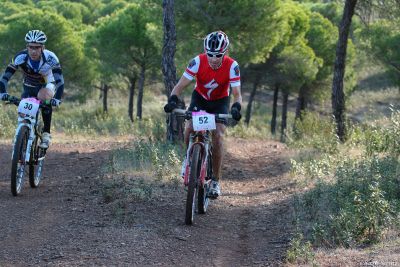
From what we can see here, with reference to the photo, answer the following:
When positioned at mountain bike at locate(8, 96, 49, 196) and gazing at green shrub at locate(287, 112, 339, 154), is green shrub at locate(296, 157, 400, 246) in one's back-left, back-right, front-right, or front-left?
front-right

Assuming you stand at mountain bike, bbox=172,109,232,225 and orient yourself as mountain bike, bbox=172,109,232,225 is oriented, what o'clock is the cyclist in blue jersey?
The cyclist in blue jersey is roughly at 4 o'clock from the mountain bike.

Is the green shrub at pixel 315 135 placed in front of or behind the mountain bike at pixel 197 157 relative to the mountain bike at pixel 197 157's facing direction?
behind

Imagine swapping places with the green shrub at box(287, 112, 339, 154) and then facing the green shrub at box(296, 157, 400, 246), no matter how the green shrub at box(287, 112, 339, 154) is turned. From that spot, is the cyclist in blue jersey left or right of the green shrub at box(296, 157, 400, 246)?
right

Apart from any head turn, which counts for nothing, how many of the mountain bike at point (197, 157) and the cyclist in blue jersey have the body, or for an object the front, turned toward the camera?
2

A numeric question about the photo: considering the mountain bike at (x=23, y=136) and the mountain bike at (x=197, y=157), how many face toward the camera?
2

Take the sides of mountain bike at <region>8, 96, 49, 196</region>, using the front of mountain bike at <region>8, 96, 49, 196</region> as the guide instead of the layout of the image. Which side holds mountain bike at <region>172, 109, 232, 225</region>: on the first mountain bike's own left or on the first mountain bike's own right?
on the first mountain bike's own left

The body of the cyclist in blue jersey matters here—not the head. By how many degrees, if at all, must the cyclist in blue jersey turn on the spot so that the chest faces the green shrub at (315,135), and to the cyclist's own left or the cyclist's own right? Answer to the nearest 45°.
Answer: approximately 135° to the cyclist's own left

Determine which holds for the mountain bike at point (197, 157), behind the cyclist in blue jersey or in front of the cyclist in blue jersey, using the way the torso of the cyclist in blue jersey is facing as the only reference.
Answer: in front

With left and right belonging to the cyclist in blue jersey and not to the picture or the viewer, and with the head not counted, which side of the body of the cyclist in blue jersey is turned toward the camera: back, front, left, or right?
front

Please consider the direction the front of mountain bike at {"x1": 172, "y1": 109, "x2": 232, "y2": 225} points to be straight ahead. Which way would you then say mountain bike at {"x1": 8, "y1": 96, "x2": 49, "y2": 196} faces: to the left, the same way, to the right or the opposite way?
the same way

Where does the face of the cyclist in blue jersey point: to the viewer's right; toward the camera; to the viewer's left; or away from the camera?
toward the camera

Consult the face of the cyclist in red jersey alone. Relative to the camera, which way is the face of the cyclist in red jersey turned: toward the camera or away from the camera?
toward the camera

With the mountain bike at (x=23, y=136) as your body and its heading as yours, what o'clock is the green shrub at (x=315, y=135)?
The green shrub is roughly at 8 o'clock from the mountain bike.

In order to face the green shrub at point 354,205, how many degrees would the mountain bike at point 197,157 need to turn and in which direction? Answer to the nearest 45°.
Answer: approximately 90° to its left

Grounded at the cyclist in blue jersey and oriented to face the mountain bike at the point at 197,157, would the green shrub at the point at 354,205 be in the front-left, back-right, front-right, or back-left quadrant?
front-left
